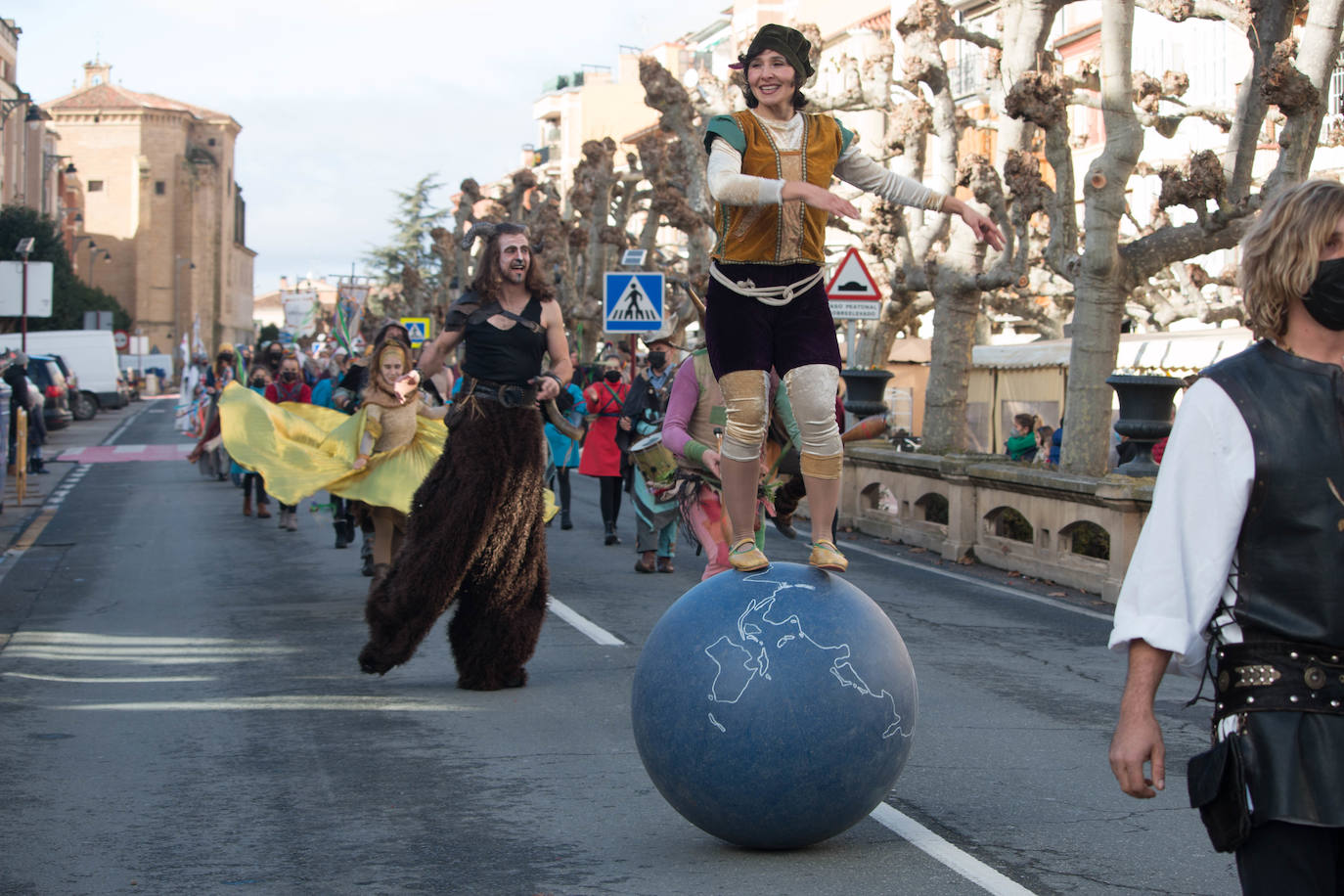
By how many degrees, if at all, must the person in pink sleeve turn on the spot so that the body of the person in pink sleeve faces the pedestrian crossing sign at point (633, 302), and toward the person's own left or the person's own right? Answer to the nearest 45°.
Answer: approximately 135° to the person's own left

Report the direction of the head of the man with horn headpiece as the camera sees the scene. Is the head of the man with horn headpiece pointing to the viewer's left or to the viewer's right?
to the viewer's right

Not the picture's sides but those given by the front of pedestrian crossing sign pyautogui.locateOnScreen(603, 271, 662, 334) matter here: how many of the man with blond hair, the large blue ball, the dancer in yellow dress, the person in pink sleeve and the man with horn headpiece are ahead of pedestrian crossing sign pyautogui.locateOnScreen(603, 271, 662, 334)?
5

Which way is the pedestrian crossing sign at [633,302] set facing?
toward the camera

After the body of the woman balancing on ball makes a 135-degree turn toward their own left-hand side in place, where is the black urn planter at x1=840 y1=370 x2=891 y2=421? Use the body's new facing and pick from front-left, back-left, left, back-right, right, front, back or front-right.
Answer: front-left

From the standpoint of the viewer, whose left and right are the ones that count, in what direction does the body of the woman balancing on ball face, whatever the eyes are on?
facing the viewer

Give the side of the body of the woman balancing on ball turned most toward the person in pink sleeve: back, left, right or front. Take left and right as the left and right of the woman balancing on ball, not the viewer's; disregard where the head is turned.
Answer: back

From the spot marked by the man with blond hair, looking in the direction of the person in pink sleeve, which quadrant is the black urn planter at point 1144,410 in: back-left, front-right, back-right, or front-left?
front-right

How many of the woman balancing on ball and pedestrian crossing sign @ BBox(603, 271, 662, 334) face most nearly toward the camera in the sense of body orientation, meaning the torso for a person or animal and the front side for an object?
2

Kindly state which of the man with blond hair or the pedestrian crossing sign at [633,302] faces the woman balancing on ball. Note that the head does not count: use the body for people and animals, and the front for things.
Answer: the pedestrian crossing sign

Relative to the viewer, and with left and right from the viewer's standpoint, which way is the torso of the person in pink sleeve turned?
facing the viewer and to the right of the viewer
